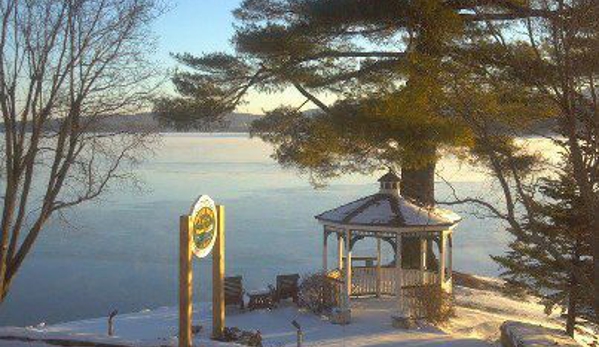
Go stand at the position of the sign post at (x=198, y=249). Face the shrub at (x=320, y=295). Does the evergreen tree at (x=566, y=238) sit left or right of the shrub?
right

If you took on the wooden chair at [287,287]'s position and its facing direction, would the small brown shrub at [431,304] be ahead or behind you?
behind

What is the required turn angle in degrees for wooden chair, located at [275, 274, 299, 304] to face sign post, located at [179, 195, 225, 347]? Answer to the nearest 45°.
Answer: approximately 135° to its left

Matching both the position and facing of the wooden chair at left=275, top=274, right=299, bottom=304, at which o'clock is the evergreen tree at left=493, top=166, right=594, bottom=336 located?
The evergreen tree is roughly at 5 o'clock from the wooden chair.

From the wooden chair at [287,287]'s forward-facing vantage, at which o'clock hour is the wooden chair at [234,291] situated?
the wooden chair at [234,291] is roughly at 10 o'clock from the wooden chair at [287,287].

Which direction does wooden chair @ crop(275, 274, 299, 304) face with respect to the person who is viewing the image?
facing away from the viewer and to the left of the viewer
